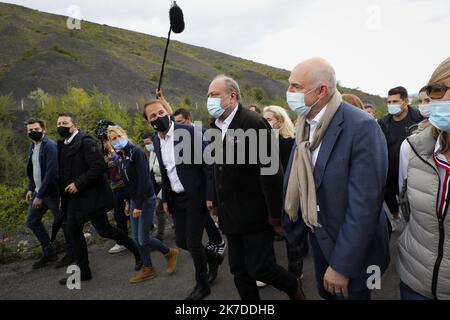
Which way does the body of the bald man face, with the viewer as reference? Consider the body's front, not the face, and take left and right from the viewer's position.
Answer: facing the viewer and to the left of the viewer

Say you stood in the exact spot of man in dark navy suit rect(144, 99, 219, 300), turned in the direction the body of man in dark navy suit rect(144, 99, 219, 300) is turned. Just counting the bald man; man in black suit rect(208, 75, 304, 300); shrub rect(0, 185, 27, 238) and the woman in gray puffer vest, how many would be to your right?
1

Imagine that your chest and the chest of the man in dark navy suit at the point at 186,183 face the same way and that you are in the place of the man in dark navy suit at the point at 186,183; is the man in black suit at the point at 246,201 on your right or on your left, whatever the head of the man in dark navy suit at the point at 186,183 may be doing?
on your left

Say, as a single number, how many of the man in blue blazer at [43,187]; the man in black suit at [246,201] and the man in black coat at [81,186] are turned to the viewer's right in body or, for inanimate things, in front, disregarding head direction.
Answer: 0

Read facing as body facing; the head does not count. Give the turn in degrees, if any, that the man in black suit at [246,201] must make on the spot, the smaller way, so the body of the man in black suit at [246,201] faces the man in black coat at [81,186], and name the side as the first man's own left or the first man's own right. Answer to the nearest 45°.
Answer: approximately 90° to the first man's own right

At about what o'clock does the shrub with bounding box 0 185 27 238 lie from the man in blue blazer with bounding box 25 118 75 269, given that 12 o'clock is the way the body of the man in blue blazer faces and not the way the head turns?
The shrub is roughly at 4 o'clock from the man in blue blazer.

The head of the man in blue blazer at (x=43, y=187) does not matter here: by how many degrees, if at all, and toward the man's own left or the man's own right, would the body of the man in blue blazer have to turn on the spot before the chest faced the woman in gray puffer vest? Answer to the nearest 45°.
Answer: approximately 45° to the man's own left

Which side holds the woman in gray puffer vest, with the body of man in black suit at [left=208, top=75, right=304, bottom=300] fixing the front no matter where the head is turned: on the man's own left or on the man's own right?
on the man's own left

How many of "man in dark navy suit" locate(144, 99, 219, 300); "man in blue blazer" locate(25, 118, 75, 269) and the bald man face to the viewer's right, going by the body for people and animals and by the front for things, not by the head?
0

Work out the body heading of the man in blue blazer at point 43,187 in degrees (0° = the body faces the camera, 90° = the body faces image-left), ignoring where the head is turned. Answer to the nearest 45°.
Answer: approximately 45°

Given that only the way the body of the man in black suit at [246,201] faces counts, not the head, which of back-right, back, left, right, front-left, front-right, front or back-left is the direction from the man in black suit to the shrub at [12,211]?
right

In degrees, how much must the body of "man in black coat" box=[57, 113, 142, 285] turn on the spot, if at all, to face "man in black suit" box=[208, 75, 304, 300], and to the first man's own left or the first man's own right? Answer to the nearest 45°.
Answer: approximately 90° to the first man's own left
